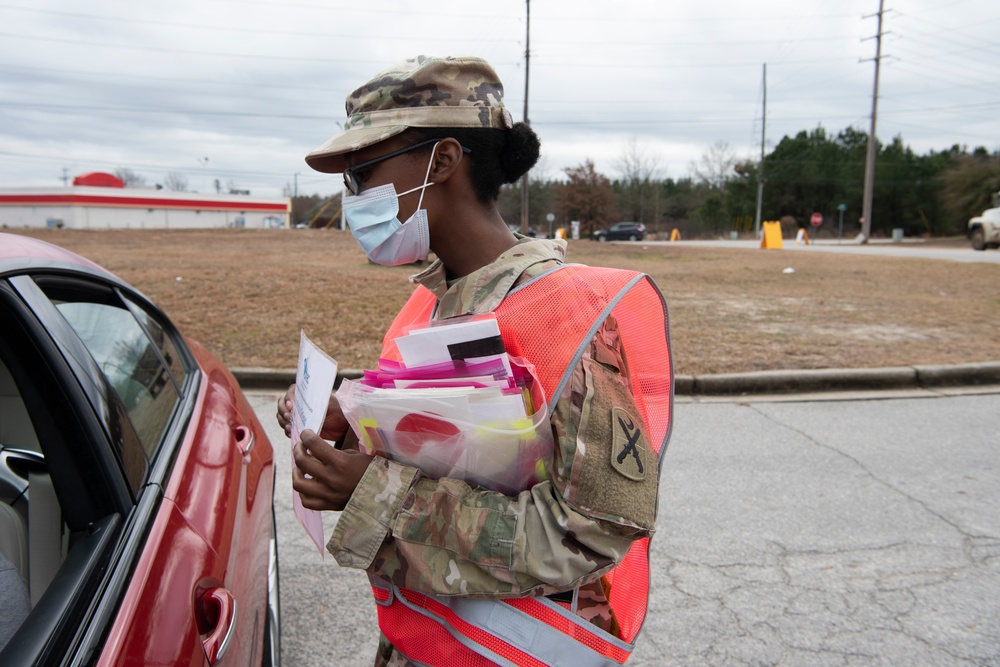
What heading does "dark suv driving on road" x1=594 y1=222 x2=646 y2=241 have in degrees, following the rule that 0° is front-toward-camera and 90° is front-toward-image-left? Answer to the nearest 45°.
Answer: approximately 90°

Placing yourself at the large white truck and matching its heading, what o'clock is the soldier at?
The soldier is roughly at 9 o'clock from the large white truck.

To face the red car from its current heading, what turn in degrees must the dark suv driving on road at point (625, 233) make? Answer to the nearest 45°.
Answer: approximately 90° to its left

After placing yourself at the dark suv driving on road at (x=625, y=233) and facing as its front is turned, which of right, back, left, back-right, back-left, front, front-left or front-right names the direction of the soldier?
left

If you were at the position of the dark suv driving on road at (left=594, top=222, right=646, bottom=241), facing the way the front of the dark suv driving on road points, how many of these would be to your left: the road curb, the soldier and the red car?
3

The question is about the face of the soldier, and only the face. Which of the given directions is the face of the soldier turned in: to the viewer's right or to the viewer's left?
to the viewer's left

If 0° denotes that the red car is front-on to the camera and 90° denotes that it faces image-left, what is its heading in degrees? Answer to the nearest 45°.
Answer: approximately 0°

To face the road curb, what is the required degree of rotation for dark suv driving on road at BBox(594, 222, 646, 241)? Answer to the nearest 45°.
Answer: approximately 90° to its left

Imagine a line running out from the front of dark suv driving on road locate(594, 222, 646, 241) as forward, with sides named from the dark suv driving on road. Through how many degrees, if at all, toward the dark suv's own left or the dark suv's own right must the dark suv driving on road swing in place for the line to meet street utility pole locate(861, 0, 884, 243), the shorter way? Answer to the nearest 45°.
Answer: approximately 135° to the dark suv's own left

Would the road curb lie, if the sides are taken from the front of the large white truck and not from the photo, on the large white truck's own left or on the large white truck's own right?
on the large white truck's own left
